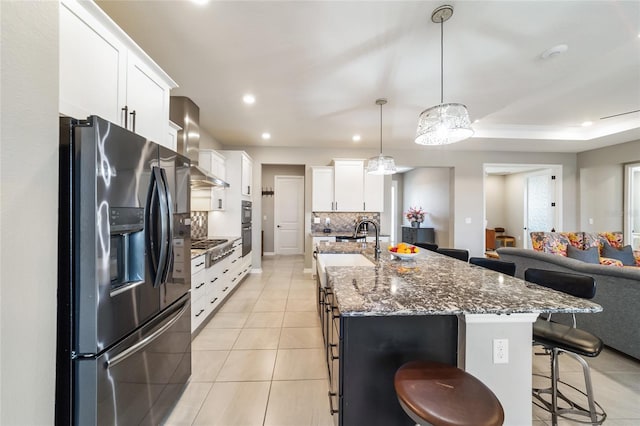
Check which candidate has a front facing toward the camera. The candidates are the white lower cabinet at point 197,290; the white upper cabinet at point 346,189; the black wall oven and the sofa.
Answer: the white upper cabinet

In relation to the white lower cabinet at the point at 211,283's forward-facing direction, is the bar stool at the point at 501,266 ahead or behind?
ahead

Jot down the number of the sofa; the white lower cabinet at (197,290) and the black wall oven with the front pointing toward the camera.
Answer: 0

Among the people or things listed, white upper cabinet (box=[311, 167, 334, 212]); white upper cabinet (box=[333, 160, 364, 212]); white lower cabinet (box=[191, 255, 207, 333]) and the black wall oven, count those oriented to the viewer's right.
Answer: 2

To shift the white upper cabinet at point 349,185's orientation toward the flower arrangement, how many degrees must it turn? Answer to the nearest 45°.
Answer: approximately 135° to its left

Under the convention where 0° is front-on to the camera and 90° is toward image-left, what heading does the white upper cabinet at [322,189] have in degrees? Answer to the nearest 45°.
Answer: approximately 0°

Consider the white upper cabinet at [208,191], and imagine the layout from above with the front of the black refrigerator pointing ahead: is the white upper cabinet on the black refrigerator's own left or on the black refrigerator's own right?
on the black refrigerator's own left

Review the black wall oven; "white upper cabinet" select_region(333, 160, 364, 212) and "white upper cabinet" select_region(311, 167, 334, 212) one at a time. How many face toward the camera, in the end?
2

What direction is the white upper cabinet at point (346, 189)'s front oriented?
toward the camera

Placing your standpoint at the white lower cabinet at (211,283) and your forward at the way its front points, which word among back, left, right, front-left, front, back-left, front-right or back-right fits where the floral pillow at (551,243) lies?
front

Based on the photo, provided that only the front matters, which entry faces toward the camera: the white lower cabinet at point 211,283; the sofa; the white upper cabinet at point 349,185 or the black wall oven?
the white upper cabinet

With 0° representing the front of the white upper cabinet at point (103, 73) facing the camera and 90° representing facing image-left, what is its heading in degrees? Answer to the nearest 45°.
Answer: approximately 315°

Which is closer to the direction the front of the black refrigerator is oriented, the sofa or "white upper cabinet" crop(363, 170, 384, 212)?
the sofa

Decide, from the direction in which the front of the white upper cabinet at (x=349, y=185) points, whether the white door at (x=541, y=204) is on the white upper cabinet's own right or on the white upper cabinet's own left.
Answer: on the white upper cabinet's own left

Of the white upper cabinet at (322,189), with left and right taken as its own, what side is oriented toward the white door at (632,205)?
left

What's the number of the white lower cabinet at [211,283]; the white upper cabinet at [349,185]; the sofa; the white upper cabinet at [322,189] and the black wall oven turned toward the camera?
2

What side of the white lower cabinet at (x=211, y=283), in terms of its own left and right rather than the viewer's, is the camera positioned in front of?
right

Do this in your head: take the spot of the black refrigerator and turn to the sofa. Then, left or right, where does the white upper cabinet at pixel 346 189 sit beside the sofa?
left

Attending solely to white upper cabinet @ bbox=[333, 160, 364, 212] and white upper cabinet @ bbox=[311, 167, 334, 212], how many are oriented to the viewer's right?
0

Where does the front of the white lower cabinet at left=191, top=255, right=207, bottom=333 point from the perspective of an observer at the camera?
facing to the right of the viewer
